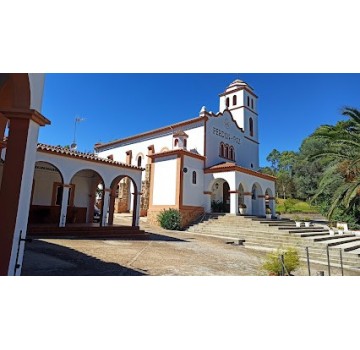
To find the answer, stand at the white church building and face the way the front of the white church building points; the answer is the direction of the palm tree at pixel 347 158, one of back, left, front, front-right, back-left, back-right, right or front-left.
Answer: front

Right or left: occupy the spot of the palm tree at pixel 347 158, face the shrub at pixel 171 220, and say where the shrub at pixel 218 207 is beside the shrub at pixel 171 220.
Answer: right

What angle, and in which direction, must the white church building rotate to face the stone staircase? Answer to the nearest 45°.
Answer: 0° — it already faces it

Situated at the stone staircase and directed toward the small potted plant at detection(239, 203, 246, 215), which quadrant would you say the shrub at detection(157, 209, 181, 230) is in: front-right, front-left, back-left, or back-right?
front-left
